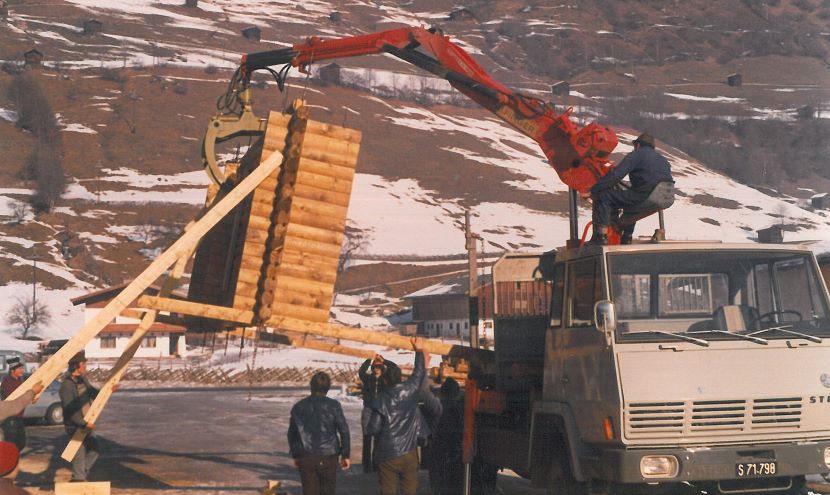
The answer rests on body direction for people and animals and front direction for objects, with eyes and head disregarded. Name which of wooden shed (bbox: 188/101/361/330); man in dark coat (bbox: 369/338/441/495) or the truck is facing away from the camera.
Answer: the man in dark coat

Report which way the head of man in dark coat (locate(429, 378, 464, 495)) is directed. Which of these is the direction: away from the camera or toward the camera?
away from the camera

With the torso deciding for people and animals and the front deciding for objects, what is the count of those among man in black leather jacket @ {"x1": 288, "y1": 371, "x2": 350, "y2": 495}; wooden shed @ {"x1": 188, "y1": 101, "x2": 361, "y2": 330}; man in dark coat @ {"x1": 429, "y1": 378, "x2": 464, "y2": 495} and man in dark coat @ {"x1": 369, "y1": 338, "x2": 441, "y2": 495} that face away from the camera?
3

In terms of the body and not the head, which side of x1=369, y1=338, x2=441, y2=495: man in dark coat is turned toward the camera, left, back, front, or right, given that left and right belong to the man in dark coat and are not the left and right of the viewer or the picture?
back

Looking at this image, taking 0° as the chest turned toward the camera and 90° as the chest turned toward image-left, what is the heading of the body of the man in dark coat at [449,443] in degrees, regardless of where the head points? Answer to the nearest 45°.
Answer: approximately 180°

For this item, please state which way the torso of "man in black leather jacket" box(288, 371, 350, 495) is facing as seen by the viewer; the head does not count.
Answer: away from the camera
